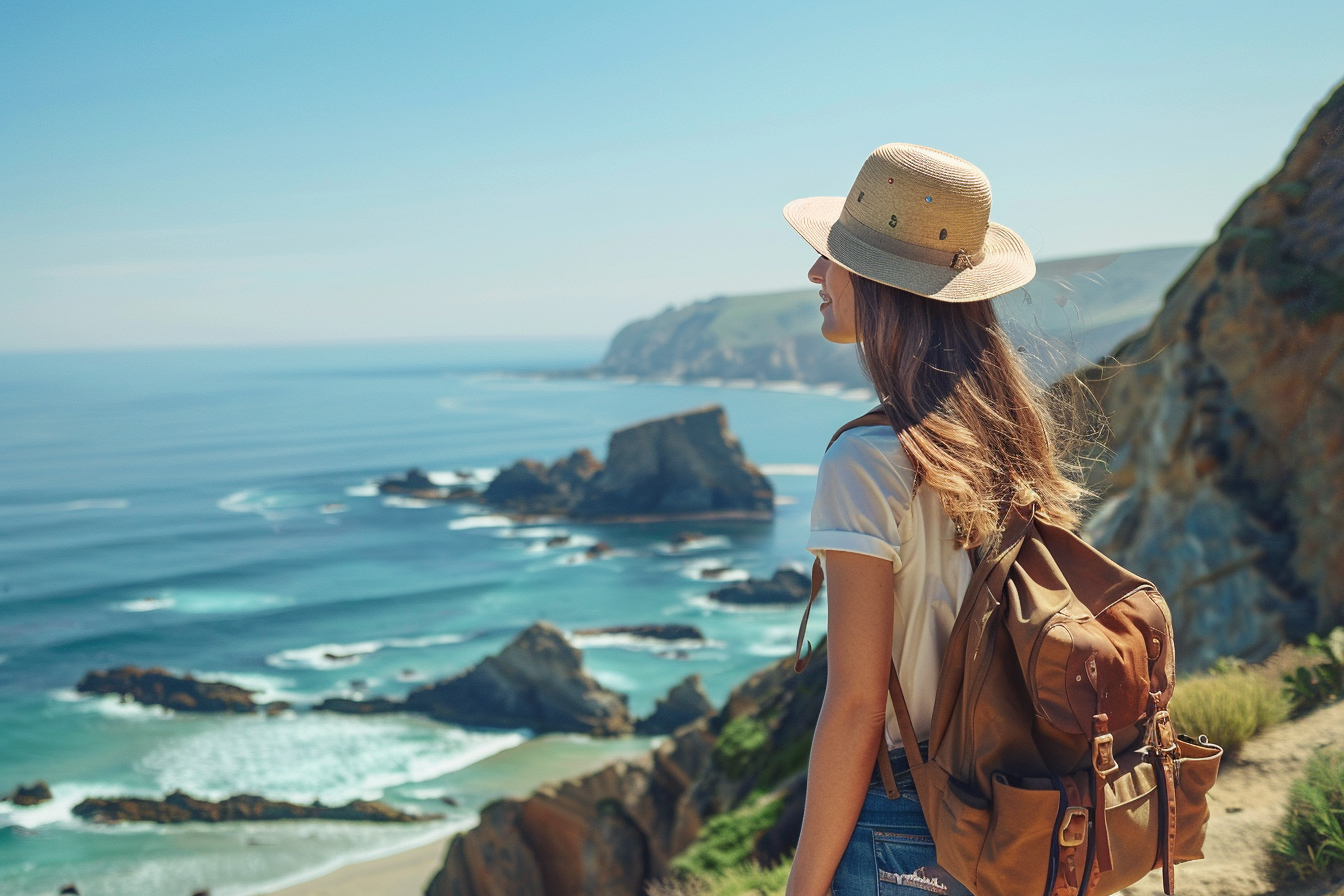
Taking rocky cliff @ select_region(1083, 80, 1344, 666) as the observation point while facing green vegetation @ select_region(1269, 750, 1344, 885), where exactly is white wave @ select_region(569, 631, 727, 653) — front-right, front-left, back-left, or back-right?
back-right

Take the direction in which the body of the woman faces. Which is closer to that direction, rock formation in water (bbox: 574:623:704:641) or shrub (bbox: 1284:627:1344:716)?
the rock formation in water

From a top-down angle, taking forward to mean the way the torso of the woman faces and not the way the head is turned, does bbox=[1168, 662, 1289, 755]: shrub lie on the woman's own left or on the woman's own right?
on the woman's own right

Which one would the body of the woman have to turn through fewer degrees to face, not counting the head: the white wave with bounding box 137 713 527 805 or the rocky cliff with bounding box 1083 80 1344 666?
the white wave

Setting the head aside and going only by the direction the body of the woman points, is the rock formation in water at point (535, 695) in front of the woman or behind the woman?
in front

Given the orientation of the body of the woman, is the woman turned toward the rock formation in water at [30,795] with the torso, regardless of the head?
yes

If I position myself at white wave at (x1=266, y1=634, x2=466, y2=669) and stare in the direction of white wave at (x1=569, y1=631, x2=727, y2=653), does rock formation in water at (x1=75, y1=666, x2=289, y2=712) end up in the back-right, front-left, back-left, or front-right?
back-right

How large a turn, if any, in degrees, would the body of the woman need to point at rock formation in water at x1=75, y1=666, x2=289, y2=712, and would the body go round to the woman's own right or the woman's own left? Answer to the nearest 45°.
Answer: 0° — they already face it

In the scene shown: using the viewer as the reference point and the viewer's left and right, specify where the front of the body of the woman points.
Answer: facing away from the viewer and to the left of the viewer

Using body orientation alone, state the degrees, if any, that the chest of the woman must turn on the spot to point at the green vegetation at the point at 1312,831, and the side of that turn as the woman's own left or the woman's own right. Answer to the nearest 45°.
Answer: approximately 90° to the woman's own right
